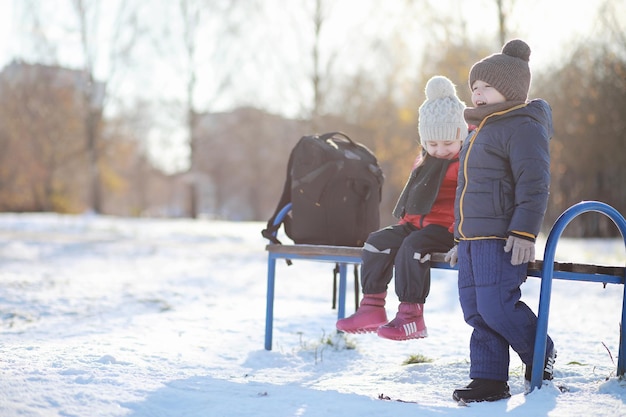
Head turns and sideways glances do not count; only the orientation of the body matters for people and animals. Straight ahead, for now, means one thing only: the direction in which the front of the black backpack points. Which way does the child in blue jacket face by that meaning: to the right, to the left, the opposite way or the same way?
to the right

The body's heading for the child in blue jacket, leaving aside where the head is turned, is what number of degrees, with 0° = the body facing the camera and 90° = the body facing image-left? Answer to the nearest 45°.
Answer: approximately 45°

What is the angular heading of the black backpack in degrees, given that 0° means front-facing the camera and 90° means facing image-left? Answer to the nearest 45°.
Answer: approximately 315°

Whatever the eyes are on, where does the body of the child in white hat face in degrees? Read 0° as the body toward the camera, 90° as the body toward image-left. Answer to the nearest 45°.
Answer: approximately 45°

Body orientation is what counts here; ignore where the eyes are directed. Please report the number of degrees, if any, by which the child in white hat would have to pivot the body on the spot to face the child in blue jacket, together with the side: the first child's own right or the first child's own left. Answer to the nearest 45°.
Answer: approximately 90° to the first child's own left
